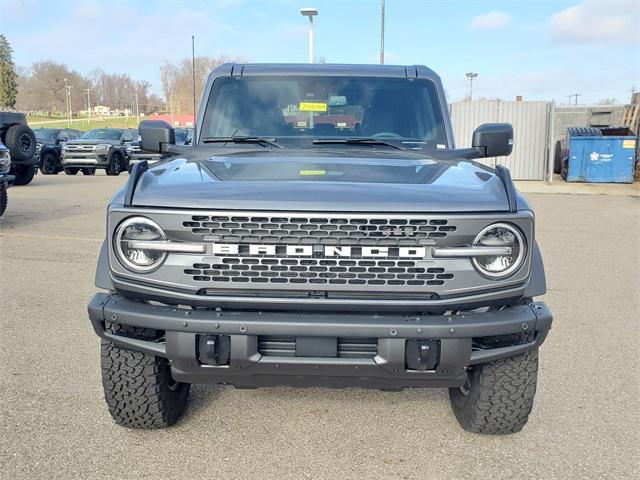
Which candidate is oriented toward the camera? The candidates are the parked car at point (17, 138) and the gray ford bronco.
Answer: the gray ford bronco

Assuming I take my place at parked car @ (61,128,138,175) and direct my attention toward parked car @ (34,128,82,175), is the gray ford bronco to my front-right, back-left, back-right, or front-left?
back-left

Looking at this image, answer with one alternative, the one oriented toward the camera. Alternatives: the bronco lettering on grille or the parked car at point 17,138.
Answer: the bronco lettering on grille

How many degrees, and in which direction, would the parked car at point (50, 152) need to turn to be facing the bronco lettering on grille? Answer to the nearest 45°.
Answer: approximately 45° to its left

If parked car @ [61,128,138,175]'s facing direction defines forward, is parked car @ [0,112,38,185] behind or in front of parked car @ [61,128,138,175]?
in front

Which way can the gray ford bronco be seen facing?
toward the camera

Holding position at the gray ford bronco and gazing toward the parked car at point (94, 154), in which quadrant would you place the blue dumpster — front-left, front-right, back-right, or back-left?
front-right

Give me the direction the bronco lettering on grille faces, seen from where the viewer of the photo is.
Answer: facing the viewer

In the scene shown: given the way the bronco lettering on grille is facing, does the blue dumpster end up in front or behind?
behind

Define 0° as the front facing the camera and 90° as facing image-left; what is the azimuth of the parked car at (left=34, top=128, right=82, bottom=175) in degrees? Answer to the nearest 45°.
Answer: approximately 45°

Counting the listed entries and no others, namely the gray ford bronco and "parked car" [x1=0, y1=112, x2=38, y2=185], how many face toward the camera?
1

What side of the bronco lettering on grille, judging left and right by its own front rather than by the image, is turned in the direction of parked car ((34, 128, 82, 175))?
back

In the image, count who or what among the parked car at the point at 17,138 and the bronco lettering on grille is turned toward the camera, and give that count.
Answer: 1
